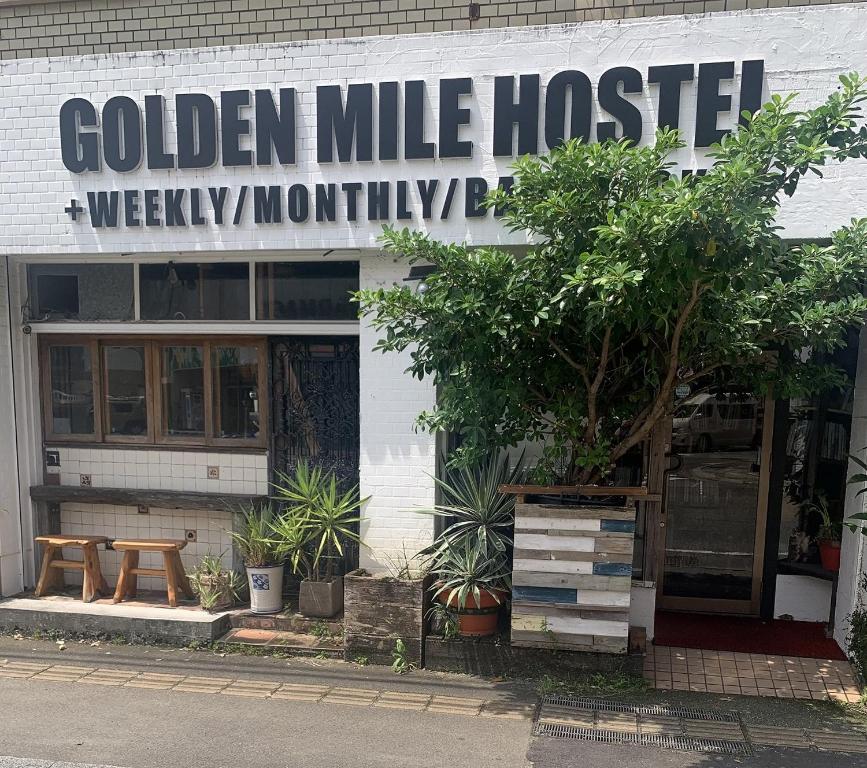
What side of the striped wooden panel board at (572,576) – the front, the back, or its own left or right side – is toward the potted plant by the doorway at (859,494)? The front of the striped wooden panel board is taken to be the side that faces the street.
left

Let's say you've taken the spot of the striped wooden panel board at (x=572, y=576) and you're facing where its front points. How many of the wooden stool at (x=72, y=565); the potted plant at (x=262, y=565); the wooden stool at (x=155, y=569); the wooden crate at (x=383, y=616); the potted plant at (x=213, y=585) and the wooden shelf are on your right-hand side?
6

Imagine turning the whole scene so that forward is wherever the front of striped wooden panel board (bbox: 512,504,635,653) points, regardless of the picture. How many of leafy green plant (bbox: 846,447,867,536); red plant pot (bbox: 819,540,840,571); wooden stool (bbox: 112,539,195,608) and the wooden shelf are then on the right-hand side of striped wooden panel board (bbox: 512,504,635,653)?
2

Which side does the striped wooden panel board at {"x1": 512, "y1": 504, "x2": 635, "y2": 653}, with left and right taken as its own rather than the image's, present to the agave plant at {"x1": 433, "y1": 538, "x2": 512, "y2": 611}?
right

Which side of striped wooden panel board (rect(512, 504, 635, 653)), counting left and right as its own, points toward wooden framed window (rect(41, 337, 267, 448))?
right

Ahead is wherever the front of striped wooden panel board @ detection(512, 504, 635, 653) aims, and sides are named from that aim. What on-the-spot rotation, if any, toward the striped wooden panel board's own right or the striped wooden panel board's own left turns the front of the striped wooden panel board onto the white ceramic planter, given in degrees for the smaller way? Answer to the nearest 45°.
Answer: approximately 90° to the striped wooden panel board's own right

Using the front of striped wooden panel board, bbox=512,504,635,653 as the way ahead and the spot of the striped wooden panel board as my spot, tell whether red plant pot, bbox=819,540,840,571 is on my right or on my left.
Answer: on my left

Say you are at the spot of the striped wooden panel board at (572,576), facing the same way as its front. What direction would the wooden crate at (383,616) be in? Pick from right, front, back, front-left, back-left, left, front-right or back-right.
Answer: right

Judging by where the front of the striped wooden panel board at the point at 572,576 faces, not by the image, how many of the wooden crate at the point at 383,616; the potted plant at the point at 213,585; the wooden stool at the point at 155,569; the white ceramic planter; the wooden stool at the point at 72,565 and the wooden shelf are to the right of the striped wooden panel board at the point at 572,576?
6

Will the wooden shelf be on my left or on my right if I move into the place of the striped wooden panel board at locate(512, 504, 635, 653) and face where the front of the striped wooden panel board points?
on my right

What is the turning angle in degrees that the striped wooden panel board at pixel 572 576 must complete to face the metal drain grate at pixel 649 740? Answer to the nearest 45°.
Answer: approximately 45° to its left

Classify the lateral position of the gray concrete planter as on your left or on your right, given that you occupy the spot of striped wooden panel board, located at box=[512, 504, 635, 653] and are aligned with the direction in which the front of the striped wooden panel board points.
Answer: on your right

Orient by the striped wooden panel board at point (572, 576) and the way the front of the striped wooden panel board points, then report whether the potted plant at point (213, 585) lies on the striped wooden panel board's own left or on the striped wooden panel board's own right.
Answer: on the striped wooden panel board's own right

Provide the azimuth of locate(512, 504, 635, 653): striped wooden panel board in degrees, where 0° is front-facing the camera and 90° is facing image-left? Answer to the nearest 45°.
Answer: approximately 0°

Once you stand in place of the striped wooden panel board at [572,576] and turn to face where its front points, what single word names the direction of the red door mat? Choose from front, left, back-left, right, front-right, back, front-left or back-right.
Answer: back-left

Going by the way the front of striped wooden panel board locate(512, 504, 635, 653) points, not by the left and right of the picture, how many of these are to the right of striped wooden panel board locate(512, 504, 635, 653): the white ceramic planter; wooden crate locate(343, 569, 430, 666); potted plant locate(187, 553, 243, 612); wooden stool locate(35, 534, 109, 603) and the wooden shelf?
5
